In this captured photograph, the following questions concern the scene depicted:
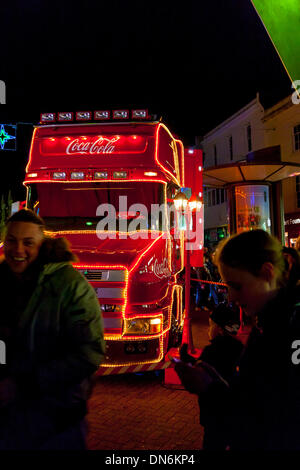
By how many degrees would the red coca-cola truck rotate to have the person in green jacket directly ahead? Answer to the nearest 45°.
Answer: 0° — it already faces them

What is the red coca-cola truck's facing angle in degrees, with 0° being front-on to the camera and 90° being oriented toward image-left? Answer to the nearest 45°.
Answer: approximately 0°

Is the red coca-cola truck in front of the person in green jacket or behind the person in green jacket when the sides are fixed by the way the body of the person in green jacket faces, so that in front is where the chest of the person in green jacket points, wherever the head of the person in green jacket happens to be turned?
behind

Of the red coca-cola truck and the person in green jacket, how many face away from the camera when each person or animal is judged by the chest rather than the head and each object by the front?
0

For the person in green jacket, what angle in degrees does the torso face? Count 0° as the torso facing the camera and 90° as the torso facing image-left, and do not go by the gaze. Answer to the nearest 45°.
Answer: approximately 45°
